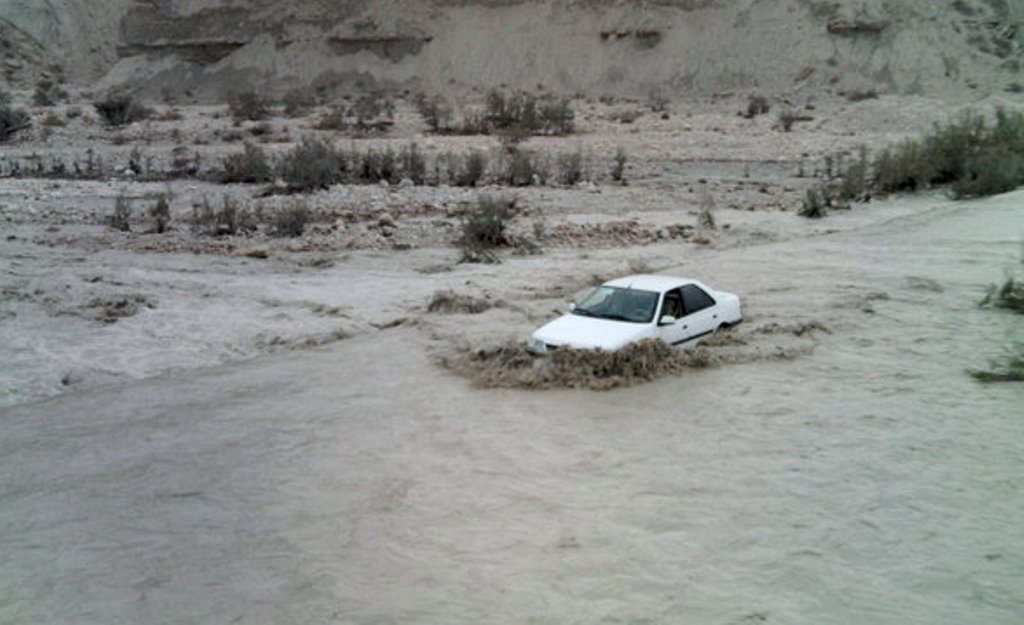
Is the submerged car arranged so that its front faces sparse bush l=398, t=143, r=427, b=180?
no

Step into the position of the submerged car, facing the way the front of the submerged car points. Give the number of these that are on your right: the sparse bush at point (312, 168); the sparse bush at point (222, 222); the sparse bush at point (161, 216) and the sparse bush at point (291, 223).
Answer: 4

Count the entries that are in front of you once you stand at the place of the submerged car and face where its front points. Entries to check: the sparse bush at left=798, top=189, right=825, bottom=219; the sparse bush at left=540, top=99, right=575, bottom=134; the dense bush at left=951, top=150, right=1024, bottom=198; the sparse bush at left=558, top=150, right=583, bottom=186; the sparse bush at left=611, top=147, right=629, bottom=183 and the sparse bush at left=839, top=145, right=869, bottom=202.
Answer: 0

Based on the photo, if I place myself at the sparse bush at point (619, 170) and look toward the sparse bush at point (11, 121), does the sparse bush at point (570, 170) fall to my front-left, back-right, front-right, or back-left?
front-left

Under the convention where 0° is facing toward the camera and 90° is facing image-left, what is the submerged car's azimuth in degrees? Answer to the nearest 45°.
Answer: approximately 45°

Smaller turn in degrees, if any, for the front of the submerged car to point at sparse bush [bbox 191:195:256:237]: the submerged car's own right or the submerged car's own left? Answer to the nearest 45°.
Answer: approximately 90° to the submerged car's own right

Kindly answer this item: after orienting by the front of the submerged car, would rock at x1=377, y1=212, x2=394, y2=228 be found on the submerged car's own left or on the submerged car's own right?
on the submerged car's own right

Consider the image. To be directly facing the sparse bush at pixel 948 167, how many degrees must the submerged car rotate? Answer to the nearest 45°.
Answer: approximately 180°

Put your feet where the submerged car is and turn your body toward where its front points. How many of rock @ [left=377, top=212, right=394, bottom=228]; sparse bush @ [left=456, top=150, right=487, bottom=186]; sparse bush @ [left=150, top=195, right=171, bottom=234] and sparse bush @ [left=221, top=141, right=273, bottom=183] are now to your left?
0

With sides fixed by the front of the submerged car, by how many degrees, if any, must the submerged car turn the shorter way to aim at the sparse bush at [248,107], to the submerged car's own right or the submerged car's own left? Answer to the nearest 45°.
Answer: approximately 90° to the submerged car's own right

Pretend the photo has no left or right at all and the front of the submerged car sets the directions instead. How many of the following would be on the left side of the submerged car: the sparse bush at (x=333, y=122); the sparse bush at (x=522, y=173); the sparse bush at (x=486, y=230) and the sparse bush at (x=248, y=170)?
0

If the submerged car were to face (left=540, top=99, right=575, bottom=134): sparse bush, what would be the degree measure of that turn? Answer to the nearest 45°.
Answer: approximately 135° to its right

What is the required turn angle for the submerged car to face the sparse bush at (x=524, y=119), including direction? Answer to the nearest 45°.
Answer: approximately 135° to its right

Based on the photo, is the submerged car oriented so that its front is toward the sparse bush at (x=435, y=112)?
no

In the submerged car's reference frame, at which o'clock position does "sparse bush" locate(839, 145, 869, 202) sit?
The sparse bush is roughly at 5 o'clock from the submerged car.

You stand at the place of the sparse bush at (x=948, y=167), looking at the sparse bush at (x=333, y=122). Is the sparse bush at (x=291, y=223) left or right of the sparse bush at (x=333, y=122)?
left
